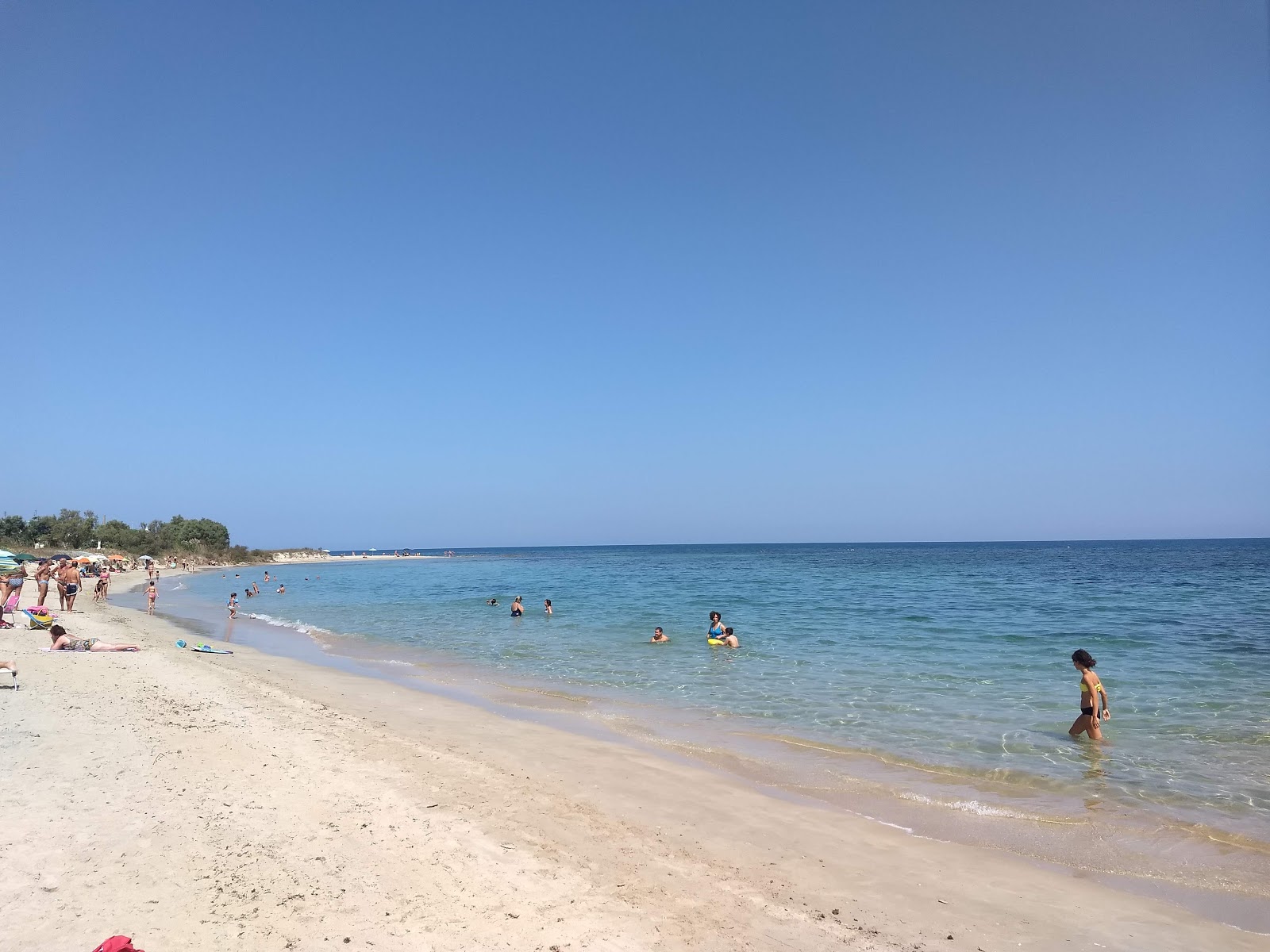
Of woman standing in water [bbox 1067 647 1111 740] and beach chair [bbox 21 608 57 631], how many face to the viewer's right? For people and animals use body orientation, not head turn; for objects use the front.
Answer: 1

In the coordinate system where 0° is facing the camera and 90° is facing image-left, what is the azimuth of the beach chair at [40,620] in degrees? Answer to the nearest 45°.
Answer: approximately 270°

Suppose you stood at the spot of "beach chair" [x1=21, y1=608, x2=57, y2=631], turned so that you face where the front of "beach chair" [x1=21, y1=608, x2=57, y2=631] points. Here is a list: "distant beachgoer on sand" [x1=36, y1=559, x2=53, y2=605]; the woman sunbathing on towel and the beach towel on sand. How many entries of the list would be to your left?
1

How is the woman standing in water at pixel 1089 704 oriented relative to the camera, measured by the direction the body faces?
to the viewer's left

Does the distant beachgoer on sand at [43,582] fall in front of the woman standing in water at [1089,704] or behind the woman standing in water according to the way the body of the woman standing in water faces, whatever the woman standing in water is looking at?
in front

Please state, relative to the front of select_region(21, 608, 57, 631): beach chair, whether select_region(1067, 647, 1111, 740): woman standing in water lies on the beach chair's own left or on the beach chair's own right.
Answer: on the beach chair's own right

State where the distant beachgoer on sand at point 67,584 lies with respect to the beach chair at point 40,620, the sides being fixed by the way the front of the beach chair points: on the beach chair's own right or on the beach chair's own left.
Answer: on the beach chair's own left

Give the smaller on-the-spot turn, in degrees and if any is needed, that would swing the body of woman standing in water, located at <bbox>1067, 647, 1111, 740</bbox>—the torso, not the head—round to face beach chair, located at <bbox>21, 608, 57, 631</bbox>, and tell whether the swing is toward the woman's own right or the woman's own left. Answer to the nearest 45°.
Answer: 0° — they already face it

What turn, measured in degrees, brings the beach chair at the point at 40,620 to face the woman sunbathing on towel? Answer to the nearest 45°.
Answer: approximately 90° to its right

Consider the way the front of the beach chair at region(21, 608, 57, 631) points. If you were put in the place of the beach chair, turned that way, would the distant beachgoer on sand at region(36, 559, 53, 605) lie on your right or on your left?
on your left

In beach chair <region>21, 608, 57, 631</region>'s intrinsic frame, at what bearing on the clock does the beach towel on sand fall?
The beach towel on sand is roughly at 3 o'clock from the beach chair.
